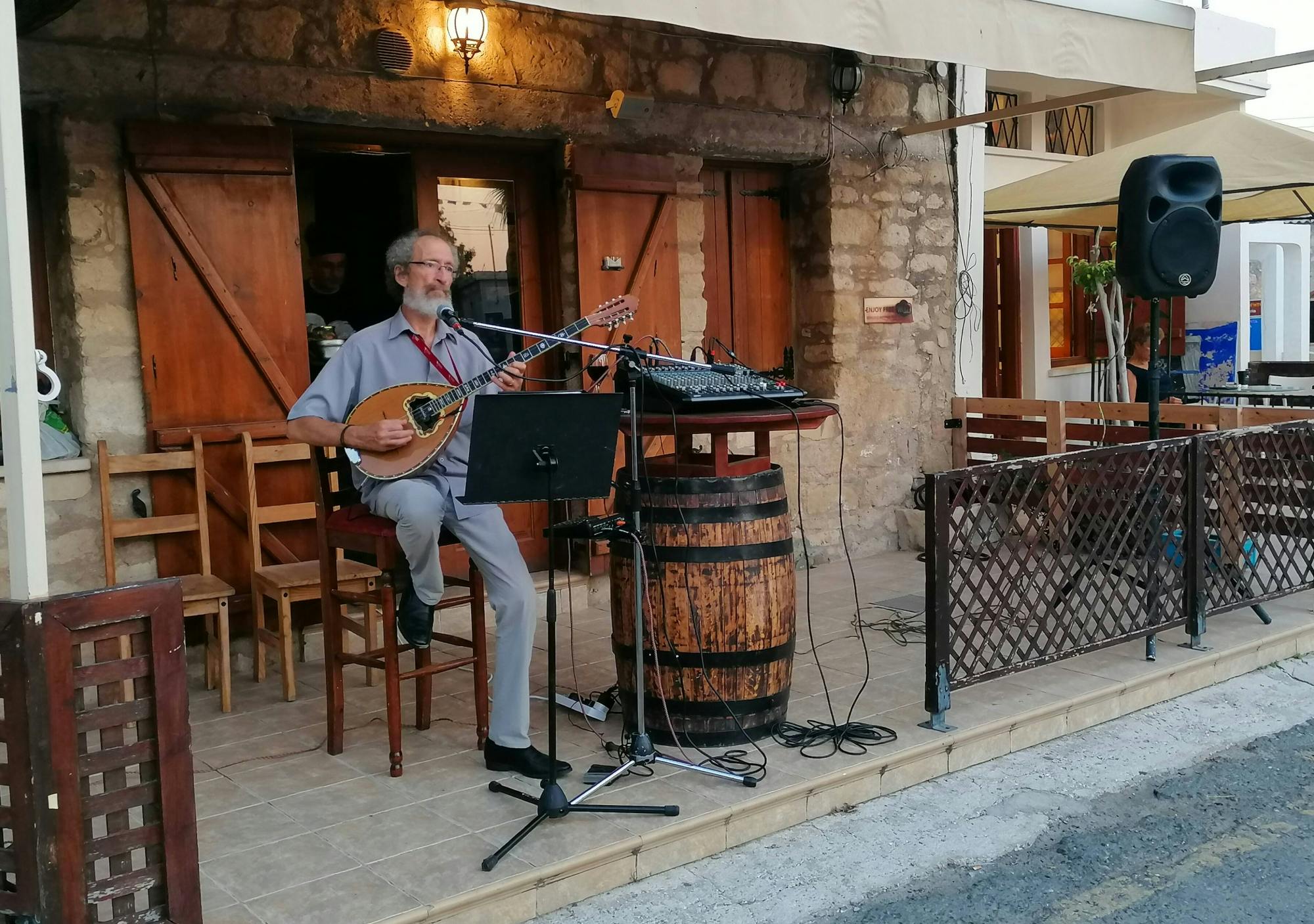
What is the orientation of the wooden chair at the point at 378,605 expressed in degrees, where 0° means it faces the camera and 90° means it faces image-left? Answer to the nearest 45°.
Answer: approximately 315°

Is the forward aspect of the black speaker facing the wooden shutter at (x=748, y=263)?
no

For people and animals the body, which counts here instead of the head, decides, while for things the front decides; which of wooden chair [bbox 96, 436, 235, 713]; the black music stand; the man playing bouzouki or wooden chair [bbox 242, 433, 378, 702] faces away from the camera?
the black music stand

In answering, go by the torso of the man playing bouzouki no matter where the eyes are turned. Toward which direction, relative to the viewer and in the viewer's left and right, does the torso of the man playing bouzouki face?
facing the viewer and to the right of the viewer

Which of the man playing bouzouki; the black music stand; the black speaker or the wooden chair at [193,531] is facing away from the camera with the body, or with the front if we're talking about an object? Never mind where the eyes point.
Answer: the black music stand

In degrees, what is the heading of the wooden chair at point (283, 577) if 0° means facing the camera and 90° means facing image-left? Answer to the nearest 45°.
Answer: approximately 315°

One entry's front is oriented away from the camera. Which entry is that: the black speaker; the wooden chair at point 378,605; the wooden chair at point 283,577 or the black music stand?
the black music stand

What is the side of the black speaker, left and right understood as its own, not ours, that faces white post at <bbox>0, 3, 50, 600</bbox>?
right

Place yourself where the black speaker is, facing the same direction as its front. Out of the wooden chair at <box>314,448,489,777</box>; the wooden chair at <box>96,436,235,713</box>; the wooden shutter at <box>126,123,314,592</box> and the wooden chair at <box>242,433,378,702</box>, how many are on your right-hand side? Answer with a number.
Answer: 4

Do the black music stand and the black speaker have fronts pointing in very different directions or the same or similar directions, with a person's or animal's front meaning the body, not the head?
very different directions

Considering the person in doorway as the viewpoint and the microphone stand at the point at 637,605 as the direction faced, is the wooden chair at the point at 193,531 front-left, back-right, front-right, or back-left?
front-right

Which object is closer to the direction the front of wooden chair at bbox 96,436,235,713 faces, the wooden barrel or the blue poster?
the wooden barrel

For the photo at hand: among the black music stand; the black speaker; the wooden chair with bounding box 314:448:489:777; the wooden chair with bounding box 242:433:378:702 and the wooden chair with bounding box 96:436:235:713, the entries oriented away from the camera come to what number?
1

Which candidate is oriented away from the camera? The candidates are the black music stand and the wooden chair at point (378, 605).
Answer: the black music stand

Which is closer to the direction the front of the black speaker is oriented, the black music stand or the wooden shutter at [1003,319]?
the black music stand

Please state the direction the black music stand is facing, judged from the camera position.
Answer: facing away from the viewer

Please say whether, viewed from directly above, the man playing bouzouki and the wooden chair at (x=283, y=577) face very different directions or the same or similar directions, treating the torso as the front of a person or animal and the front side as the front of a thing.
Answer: same or similar directions

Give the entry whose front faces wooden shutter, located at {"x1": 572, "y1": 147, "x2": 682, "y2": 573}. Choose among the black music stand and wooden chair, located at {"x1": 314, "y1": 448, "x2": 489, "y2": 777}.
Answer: the black music stand

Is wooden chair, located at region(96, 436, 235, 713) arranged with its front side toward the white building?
no

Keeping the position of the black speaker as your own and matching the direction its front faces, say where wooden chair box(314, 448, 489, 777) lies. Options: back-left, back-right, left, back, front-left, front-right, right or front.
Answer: right
